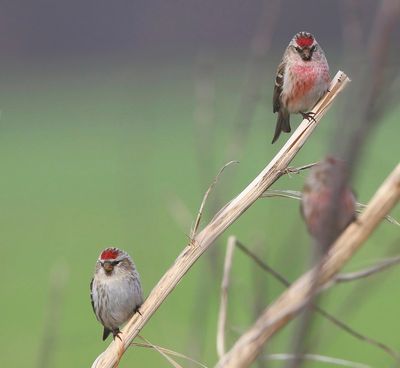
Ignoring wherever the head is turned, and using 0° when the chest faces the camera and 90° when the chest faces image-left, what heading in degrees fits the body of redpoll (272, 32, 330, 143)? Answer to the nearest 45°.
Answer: approximately 315°
